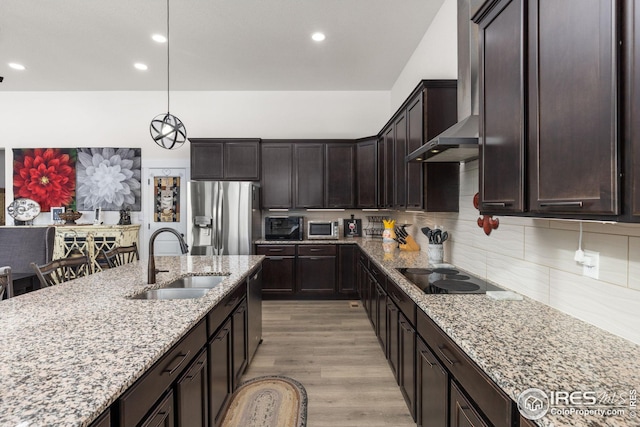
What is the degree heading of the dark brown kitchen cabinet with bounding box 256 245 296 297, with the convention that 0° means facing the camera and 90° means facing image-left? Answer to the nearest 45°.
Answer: approximately 0°

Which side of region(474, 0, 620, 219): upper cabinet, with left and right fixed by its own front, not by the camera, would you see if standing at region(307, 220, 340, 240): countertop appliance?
right

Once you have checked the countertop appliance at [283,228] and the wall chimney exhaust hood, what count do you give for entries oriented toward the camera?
1

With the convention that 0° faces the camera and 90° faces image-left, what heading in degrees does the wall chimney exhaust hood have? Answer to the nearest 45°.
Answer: approximately 90°

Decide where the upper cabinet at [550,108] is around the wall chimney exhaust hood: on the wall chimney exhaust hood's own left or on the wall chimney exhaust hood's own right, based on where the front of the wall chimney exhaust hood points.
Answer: on the wall chimney exhaust hood's own left

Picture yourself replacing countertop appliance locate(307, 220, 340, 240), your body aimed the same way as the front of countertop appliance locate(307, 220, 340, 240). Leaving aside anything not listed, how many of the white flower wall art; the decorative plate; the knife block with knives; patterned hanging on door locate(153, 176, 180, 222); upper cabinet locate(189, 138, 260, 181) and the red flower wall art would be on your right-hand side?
5

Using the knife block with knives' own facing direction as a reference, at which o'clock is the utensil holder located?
The utensil holder is roughly at 10 o'clock from the knife block with knives.

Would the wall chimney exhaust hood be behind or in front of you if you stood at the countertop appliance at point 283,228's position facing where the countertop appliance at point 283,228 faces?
in front

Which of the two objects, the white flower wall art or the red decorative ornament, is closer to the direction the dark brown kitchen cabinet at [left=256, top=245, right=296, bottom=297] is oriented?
the red decorative ornament

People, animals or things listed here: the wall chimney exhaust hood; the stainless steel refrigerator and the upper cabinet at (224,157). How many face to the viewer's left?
1

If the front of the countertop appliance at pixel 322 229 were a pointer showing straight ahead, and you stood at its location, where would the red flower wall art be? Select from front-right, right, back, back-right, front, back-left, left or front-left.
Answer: right
